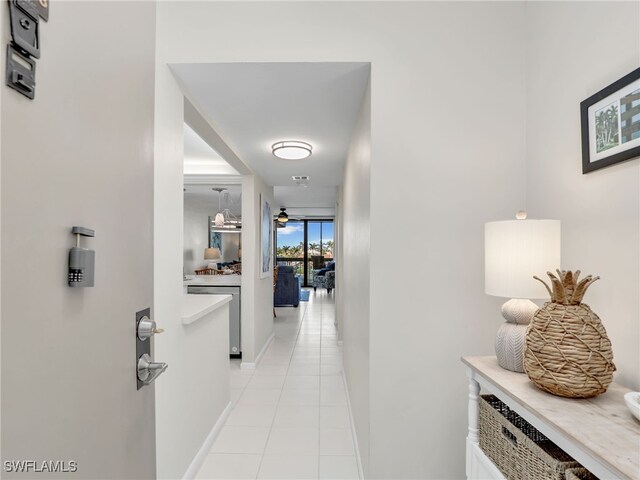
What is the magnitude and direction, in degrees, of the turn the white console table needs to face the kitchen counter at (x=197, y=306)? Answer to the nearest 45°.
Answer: approximately 45° to its right

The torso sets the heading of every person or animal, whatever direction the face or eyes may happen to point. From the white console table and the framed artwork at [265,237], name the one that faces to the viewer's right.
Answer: the framed artwork

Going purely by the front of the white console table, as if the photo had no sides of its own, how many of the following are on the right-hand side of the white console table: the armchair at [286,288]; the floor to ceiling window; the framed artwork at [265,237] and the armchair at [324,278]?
4

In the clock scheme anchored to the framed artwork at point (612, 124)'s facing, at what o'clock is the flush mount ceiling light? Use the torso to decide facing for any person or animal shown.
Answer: The flush mount ceiling light is roughly at 2 o'clock from the framed artwork.

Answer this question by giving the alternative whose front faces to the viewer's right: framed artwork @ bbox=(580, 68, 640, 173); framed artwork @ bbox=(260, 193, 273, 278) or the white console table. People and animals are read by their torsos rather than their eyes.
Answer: framed artwork @ bbox=(260, 193, 273, 278)

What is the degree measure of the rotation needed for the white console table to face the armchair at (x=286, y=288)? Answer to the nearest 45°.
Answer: approximately 90° to its right

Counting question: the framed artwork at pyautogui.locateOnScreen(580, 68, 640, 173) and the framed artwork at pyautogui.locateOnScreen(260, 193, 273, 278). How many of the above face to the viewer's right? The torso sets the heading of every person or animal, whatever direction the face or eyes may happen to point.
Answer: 1

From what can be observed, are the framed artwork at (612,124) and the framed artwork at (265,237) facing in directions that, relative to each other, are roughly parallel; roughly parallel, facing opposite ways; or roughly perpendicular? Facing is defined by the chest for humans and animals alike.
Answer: roughly parallel, facing opposite ways

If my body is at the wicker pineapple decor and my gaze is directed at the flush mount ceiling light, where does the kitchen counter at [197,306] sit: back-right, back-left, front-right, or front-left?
front-left

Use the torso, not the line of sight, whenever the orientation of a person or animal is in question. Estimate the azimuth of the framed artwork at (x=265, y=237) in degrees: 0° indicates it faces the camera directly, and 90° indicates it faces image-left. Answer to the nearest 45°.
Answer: approximately 270°

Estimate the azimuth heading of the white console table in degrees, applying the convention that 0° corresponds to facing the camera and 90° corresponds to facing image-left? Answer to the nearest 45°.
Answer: approximately 45°

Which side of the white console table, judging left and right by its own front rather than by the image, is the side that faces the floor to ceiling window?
right

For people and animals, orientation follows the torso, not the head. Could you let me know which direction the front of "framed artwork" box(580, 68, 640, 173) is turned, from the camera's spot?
facing the viewer and to the left of the viewer

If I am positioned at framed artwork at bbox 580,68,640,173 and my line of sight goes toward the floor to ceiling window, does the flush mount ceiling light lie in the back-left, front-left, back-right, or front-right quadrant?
front-left

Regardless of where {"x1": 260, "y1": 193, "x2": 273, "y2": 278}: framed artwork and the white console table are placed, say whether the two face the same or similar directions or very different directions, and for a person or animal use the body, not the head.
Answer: very different directions

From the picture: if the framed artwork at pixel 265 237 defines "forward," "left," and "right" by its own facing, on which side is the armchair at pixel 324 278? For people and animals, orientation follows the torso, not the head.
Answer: on its left

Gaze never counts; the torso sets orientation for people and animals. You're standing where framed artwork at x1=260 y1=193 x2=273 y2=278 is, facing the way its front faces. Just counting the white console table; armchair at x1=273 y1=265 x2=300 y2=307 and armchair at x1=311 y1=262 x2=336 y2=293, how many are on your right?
1

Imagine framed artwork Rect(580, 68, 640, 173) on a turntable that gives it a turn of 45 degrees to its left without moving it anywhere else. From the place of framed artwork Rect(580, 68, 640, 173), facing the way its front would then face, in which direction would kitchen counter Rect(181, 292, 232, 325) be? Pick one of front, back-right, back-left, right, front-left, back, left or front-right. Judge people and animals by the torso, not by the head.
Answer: right
